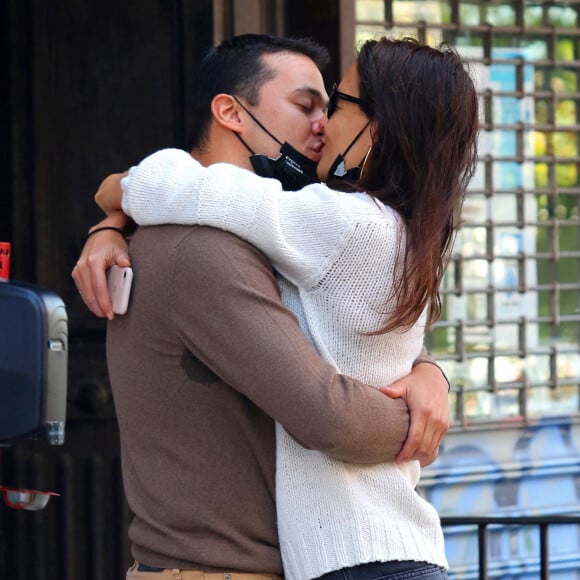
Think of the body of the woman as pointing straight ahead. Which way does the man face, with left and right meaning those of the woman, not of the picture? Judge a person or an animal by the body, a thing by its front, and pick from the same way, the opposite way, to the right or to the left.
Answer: the opposite way

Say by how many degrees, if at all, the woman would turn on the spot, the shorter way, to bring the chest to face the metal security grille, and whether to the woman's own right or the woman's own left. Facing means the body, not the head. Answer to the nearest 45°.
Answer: approximately 90° to the woman's own right

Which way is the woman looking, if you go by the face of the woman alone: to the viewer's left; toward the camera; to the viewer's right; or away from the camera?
to the viewer's left

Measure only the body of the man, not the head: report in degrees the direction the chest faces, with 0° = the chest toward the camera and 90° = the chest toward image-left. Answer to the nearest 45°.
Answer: approximately 270°

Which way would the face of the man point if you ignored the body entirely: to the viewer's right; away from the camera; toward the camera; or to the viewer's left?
to the viewer's right

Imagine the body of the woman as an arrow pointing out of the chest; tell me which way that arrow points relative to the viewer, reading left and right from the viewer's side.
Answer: facing to the left of the viewer

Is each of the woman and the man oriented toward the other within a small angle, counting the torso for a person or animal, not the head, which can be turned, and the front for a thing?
yes
